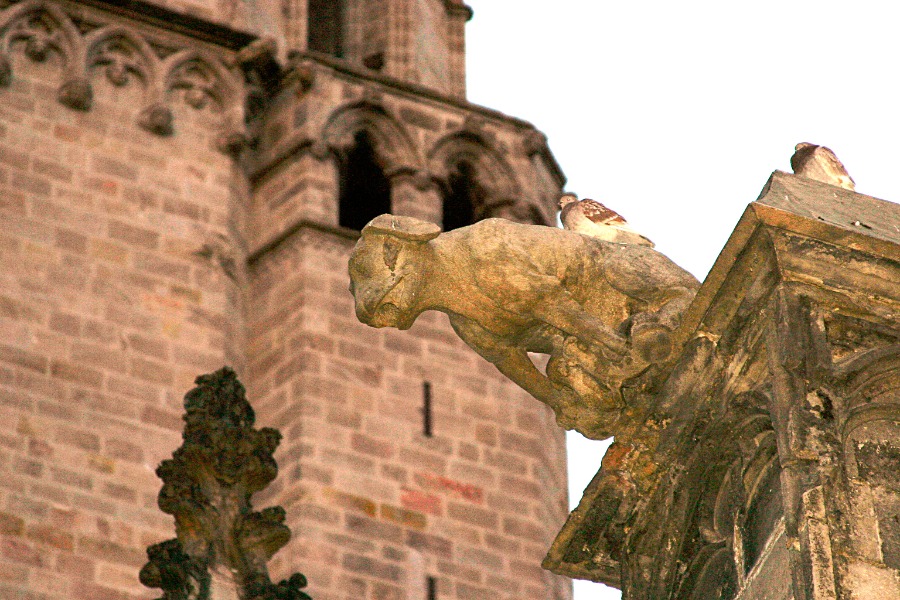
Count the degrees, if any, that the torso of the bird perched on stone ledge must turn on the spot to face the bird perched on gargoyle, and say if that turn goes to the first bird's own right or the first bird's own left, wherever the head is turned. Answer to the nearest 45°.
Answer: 0° — it already faces it

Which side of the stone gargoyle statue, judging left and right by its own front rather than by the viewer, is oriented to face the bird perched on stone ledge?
back

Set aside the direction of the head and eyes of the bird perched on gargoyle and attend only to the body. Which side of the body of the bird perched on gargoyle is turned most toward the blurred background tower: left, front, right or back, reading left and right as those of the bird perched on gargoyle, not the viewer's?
right

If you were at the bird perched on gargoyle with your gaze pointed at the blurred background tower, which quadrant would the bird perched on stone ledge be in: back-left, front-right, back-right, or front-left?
back-right

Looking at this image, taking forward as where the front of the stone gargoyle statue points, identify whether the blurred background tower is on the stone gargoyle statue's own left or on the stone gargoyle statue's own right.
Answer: on the stone gargoyle statue's own right

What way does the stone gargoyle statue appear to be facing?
to the viewer's left

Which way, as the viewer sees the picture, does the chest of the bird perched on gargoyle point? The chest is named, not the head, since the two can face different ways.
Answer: to the viewer's left

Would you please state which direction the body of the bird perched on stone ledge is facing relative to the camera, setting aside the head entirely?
to the viewer's left

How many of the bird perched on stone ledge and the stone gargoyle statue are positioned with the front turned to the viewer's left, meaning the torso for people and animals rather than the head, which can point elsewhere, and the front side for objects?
2

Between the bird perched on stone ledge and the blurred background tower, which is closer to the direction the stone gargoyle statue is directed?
the blurred background tower

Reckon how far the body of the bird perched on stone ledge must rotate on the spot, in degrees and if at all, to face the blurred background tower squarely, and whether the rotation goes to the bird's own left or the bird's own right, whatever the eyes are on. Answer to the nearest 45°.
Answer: approximately 45° to the bird's own right
